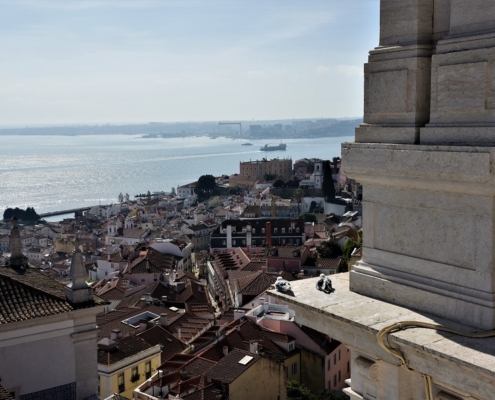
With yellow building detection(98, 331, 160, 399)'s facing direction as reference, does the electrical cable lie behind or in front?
in front

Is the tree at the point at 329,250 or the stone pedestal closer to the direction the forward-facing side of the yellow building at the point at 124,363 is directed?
the stone pedestal

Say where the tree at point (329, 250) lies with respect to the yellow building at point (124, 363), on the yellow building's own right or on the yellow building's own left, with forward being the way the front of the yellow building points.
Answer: on the yellow building's own left

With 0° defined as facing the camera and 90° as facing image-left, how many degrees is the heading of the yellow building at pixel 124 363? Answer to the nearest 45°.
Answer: approximately 315°
